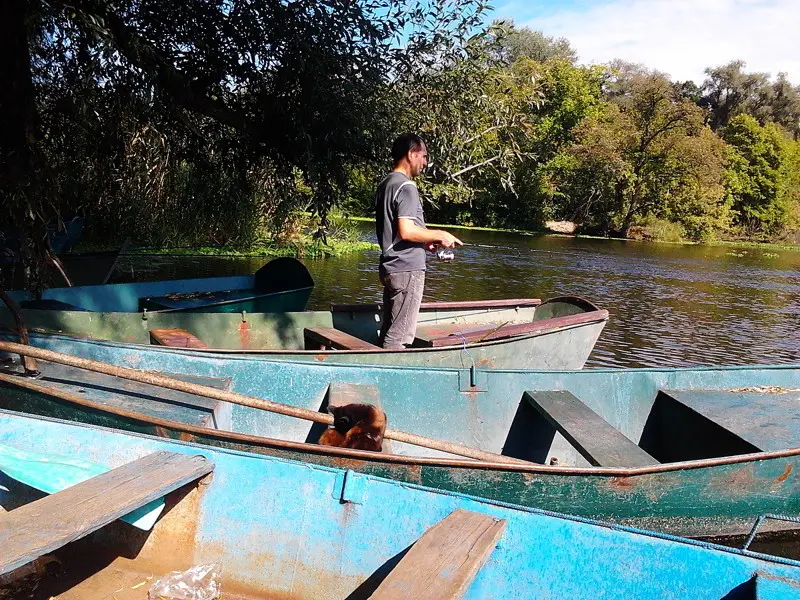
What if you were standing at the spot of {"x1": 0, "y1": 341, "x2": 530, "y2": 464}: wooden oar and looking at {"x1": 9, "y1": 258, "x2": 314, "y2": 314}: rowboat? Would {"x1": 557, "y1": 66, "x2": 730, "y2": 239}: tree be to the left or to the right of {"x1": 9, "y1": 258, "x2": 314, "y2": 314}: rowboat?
right

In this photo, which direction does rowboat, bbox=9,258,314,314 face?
to the viewer's right

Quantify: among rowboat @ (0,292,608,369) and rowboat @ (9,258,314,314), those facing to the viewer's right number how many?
2

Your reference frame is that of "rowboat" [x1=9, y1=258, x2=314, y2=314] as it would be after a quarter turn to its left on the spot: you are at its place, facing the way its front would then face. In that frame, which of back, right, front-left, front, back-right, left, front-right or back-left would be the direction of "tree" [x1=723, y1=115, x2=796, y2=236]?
front-right

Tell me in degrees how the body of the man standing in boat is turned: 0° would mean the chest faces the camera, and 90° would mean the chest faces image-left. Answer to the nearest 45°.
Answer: approximately 270°

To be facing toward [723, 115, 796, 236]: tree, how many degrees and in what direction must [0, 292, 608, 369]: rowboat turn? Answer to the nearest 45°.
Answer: approximately 45° to its left

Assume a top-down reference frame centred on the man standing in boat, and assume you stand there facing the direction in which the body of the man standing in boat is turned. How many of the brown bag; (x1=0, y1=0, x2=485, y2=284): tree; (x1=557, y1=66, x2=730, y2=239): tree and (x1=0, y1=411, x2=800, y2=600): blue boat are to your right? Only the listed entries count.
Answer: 2

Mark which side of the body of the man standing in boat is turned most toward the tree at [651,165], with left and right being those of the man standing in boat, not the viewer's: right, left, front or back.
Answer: left

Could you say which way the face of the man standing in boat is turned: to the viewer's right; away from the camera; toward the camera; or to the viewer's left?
to the viewer's right

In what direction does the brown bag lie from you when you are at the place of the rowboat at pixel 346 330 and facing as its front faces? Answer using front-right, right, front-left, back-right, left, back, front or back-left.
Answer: right

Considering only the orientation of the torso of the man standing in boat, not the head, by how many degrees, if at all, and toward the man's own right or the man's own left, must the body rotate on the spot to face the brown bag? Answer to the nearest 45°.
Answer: approximately 90° to the man's own right

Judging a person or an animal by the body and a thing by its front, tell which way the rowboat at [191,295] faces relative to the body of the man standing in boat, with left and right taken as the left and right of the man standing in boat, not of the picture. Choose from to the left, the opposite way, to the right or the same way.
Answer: the same way

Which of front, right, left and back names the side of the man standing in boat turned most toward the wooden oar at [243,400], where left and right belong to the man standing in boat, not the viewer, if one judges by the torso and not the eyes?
right

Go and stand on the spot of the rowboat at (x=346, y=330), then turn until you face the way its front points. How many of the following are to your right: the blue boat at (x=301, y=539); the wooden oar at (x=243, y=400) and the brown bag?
3

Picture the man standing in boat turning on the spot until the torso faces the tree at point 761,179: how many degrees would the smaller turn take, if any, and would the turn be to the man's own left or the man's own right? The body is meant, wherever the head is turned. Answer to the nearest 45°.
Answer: approximately 45° to the man's own left
